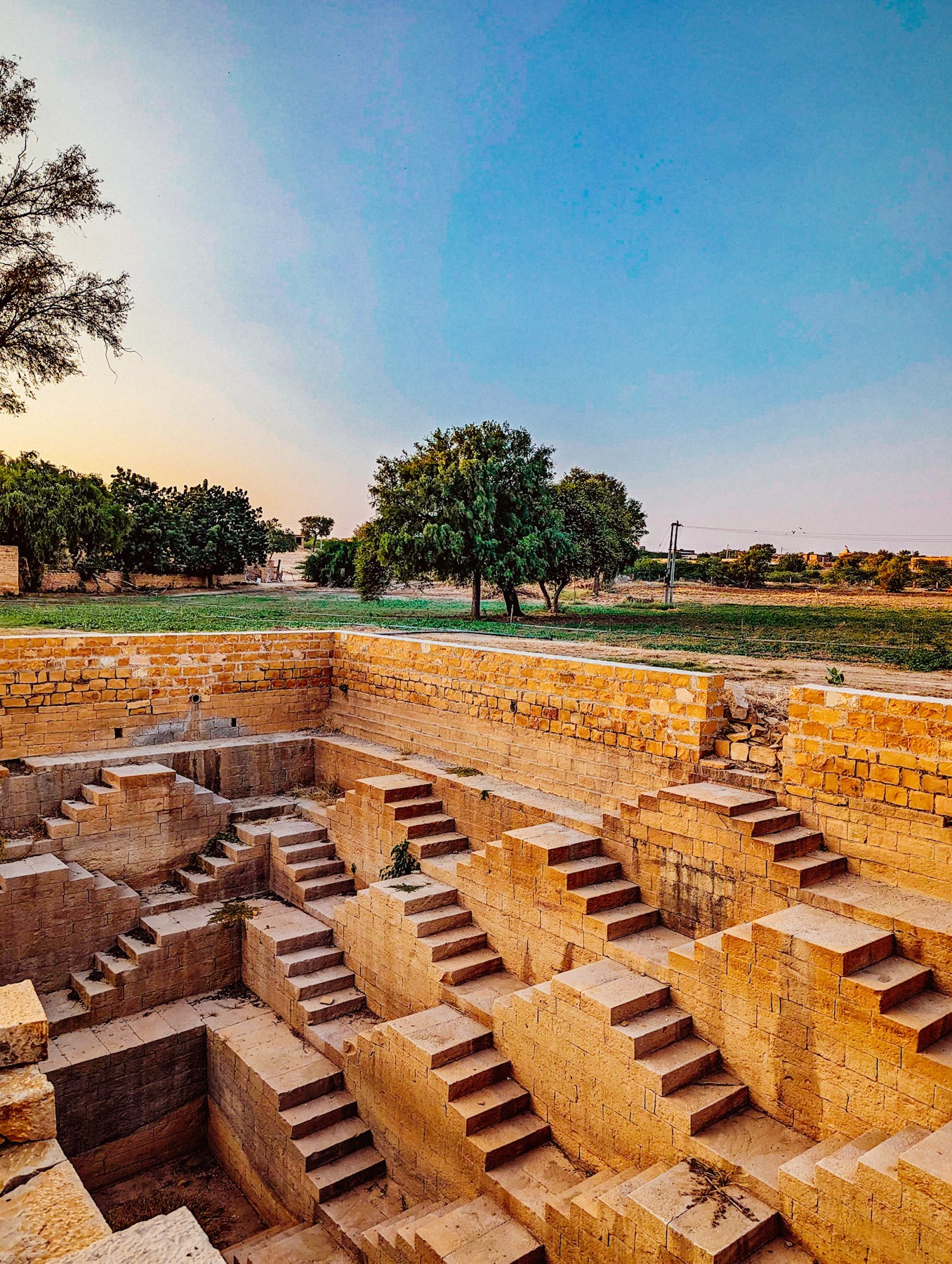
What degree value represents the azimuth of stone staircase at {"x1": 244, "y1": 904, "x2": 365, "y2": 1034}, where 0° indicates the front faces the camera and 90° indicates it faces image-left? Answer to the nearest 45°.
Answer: approximately 315°

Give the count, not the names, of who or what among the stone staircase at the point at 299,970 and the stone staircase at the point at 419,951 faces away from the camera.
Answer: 0

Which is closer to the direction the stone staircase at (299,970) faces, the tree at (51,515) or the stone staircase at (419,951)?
the stone staircase

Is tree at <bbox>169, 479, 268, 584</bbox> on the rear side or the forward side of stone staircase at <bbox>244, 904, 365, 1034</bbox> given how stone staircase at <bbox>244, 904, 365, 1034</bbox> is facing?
on the rear side

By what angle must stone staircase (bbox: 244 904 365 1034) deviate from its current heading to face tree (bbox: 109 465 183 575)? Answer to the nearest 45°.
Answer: approximately 135° to its left

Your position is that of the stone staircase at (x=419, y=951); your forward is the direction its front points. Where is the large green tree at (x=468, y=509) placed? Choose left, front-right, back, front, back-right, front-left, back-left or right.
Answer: back-left

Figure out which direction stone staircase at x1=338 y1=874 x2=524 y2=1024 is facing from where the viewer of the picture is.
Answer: facing the viewer and to the right of the viewer

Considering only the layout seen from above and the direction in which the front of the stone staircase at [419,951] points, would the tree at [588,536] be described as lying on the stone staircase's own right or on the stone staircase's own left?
on the stone staircase's own left

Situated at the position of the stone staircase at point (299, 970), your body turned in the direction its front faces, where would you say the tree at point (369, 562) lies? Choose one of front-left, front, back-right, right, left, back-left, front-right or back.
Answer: back-left

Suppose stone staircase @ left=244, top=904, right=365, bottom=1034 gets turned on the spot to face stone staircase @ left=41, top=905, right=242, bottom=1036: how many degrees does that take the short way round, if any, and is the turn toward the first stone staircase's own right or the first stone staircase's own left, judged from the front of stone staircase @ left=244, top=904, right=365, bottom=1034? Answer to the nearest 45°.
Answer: approximately 135° to the first stone staircase's own right

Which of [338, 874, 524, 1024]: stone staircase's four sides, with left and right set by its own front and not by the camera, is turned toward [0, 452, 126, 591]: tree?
back
